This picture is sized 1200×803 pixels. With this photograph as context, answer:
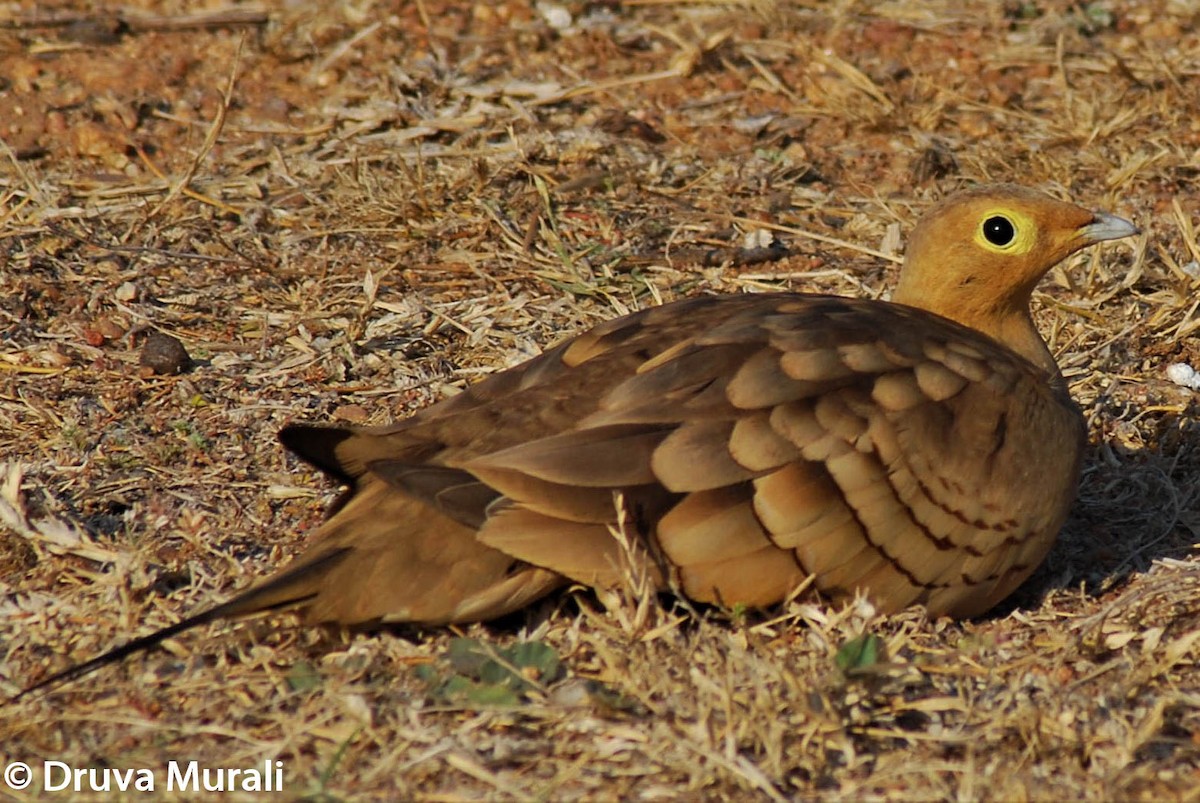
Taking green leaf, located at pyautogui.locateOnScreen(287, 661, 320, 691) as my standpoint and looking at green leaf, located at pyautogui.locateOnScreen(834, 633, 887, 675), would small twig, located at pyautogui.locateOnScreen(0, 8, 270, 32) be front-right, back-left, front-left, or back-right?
back-left

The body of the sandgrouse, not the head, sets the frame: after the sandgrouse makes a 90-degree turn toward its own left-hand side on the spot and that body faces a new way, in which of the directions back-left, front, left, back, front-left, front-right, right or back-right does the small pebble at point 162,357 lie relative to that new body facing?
front-left

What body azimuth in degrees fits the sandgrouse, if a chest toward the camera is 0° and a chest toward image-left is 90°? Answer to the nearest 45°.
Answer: approximately 270°
